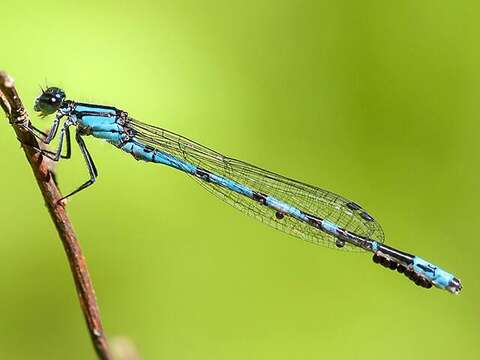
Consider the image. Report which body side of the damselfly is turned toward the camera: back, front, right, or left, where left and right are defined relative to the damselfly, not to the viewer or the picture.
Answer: left
